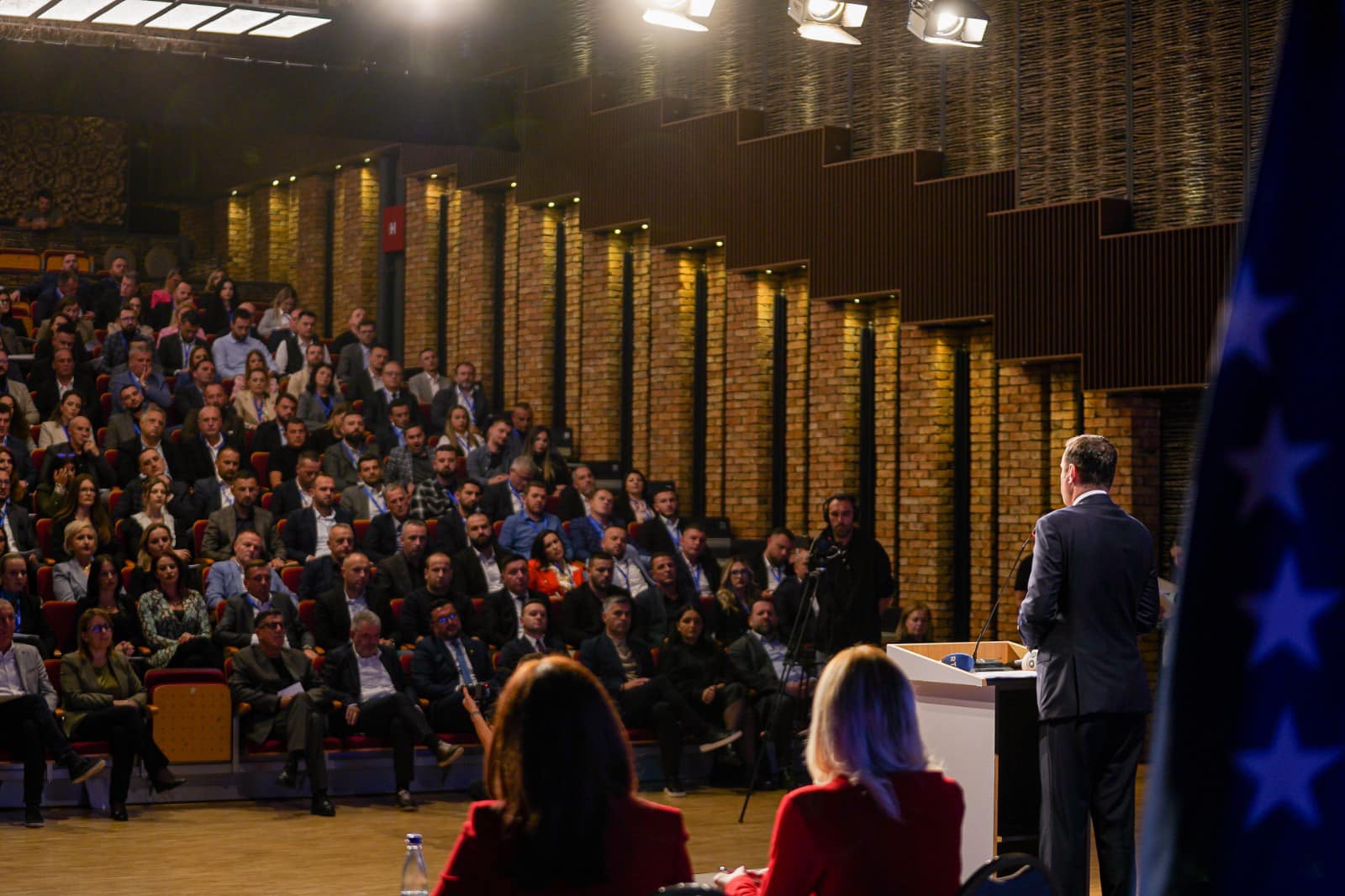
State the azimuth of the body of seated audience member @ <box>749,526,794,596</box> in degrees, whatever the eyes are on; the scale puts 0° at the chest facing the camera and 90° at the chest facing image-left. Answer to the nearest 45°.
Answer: approximately 315°

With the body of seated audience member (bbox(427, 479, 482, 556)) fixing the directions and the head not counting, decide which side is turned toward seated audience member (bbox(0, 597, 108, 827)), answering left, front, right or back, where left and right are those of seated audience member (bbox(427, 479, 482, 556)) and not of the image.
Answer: right

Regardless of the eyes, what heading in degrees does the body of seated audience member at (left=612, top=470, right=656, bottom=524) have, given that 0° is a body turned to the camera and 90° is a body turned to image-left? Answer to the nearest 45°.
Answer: approximately 315°

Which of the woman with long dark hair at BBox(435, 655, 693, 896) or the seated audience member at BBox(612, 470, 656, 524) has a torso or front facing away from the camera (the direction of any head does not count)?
the woman with long dark hair

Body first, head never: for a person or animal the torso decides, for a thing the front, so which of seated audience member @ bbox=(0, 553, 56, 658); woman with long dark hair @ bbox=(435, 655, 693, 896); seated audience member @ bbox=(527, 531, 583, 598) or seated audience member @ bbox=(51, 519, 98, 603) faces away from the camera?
the woman with long dark hair

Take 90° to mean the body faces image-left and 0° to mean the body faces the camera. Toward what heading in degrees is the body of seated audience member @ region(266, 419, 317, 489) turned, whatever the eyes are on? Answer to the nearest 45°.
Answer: approximately 315°

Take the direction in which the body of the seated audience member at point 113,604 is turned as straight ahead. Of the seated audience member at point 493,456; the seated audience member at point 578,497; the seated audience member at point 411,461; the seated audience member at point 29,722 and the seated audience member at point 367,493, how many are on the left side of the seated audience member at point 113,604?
4

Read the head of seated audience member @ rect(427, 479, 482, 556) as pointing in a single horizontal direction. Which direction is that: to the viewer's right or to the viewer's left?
to the viewer's right

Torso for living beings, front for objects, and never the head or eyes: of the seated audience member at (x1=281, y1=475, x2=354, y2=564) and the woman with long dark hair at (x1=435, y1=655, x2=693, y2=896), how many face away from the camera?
1

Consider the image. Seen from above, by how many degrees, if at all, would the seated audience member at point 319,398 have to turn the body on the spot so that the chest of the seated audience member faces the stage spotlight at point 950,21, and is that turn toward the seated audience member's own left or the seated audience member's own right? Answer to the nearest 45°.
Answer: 0° — they already face it

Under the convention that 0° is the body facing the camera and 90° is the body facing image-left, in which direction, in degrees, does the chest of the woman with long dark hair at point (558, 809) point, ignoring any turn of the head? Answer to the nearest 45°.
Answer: approximately 180°

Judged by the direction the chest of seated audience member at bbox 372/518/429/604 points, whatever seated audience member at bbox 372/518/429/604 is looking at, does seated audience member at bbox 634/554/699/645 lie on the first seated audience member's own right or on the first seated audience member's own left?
on the first seated audience member's own left
